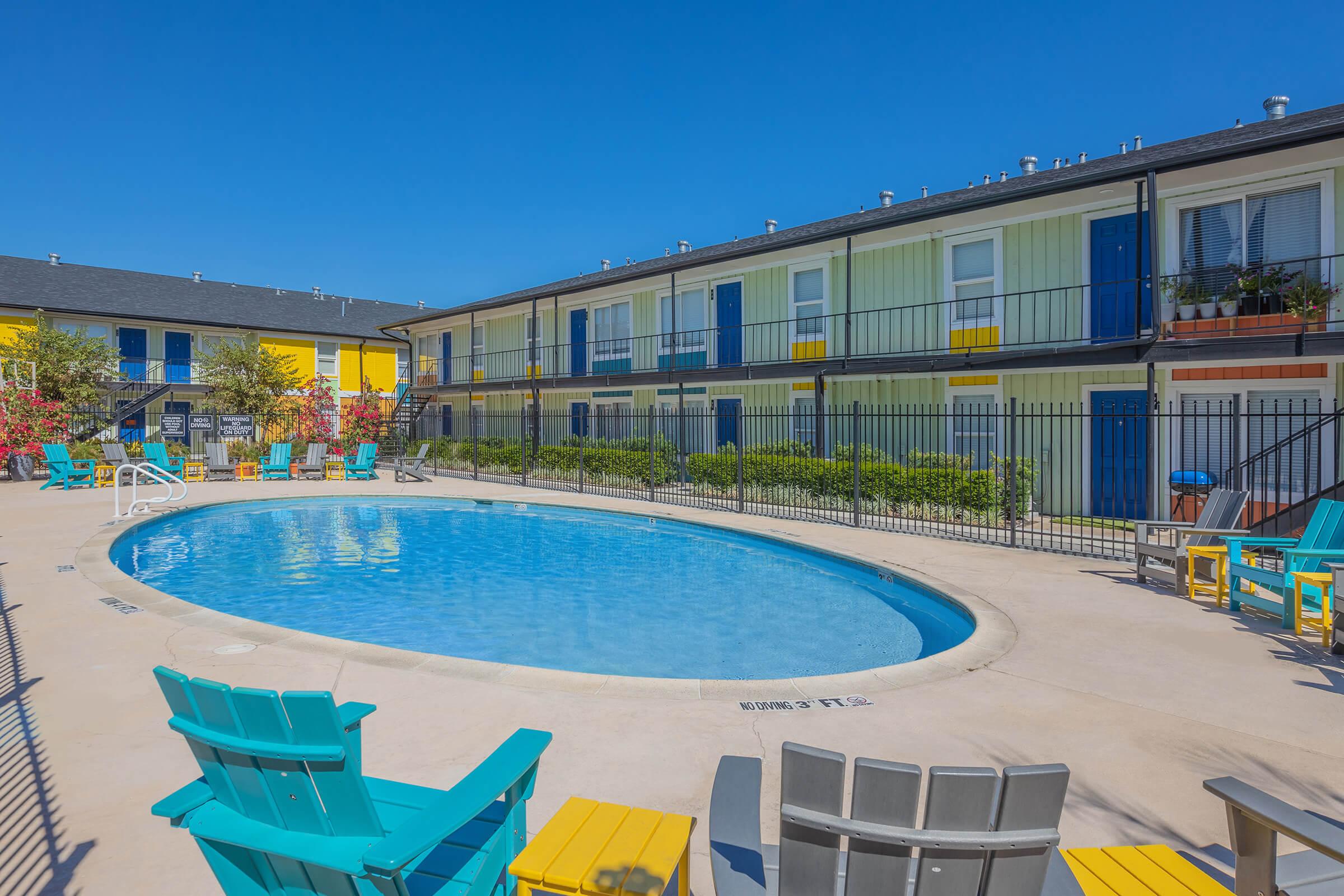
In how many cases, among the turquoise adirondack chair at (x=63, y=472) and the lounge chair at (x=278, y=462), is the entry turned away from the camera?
0

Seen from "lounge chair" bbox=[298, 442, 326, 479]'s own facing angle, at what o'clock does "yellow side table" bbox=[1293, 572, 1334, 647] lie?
The yellow side table is roughly at 10 o'clock from the lounge chair.

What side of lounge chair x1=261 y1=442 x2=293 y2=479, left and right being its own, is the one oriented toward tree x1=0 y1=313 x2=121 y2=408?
right

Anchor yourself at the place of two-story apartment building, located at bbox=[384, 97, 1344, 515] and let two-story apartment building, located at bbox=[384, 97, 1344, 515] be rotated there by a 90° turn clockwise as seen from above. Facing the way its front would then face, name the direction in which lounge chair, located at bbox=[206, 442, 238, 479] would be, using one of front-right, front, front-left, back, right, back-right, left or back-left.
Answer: front-left

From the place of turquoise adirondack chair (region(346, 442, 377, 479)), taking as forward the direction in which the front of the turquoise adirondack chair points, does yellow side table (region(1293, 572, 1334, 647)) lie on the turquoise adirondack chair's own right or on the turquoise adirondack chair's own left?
on the turquoise adirondack chair's own left

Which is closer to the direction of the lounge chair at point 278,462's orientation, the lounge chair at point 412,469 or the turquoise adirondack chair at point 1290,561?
the turquoise adirondack chair

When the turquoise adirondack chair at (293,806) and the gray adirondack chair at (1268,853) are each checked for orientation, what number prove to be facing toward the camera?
0

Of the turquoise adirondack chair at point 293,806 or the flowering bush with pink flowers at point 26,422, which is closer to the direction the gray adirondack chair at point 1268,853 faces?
the flowering bush with pink flowers

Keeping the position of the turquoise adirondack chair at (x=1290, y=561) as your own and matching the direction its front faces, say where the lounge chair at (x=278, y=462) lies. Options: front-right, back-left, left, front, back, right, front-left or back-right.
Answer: front-right

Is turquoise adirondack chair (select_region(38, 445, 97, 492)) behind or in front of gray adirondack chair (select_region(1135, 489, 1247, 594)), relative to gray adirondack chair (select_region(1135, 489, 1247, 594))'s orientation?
in front

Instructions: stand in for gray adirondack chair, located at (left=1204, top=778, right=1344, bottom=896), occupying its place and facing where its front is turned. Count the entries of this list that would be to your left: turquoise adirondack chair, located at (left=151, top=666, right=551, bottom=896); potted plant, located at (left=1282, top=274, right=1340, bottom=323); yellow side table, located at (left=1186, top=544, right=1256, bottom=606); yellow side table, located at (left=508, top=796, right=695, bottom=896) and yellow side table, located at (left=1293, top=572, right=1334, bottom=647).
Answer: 2

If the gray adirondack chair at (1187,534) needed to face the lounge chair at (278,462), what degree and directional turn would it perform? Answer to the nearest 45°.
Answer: approximately 45° to its right

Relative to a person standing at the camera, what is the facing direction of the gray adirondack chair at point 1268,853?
facing away from the viewer and to the left of the viewer
